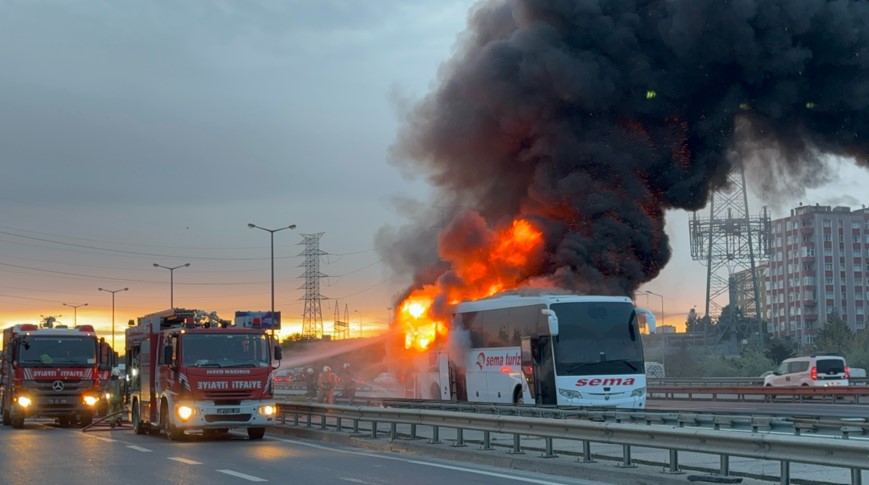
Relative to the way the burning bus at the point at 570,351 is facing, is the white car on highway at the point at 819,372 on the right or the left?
on its left

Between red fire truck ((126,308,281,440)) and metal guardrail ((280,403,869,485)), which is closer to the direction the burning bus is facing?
the metal guardrail

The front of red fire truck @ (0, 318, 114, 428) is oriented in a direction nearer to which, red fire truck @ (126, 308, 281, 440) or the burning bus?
the red fire truck

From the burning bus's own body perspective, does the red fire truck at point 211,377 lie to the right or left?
on its right

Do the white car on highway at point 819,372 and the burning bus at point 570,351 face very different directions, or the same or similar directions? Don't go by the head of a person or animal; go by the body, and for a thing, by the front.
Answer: very different directions

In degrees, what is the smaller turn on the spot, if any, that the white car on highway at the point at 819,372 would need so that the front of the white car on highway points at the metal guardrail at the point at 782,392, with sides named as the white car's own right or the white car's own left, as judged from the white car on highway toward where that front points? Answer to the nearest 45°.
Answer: approximately 135° to the white car's own left

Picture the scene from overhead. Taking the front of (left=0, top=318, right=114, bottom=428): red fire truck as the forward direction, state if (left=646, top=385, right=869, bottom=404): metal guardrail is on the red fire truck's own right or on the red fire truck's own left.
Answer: on the red fire truck's own left

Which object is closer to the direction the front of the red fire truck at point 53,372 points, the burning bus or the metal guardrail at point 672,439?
the metal guardrail

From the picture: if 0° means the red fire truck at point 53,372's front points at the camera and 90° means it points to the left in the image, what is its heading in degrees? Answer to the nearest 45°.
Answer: approximately 0°

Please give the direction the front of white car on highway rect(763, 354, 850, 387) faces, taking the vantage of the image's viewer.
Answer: facing away from the viewer and to the left of the viewer
